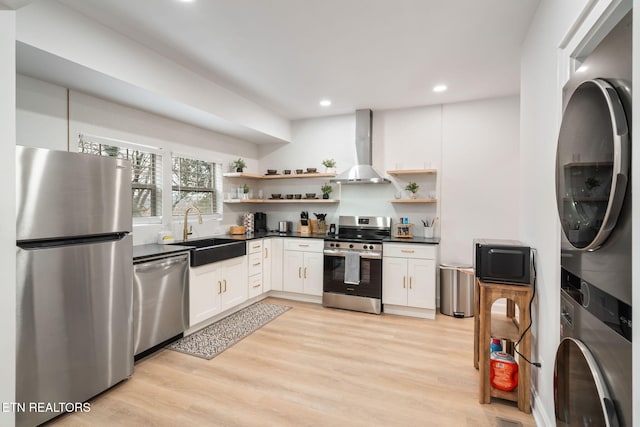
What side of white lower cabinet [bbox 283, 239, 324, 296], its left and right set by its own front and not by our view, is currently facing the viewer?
front

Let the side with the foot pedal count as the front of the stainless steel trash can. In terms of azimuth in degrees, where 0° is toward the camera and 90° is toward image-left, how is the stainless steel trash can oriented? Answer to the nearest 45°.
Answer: approximately 0°

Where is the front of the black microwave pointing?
toward the camera

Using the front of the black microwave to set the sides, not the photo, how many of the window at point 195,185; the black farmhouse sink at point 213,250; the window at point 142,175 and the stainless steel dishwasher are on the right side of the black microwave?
4

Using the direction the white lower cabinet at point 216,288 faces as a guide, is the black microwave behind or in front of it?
in front

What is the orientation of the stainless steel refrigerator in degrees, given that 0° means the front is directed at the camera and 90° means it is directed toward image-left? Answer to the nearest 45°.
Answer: approximately 315°

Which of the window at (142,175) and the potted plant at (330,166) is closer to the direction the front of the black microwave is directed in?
the window

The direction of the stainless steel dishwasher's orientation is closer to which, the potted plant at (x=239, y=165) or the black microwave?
the black microwave

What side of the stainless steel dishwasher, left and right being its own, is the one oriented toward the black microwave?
front

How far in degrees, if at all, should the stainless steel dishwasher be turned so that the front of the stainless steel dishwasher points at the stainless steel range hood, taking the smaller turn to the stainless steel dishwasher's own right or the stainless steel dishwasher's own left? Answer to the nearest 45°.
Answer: approximately 45° to the stainless steel dishwasher's own left

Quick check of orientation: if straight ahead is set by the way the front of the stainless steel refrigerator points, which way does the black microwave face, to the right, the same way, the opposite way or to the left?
to the right

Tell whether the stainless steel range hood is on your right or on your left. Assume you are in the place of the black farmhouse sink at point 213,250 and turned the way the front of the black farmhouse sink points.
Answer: on your left

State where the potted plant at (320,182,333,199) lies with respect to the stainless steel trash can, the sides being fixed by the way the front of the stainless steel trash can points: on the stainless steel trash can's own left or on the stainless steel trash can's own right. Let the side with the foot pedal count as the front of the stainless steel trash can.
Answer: on the stainless steel trash can's own right
